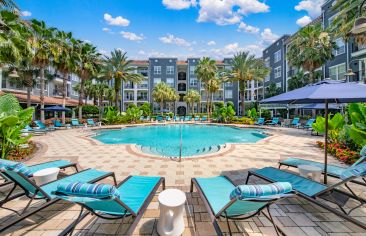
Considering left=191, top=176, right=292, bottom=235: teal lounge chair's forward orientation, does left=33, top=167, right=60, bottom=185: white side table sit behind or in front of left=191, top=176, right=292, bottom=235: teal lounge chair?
in front

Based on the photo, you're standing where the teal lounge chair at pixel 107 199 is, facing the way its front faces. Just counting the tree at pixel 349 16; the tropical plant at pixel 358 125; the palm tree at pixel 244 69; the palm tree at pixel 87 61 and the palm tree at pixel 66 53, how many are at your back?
0

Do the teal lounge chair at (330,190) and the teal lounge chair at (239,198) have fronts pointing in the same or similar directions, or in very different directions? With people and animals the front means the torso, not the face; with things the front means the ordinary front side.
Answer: same or similar directions

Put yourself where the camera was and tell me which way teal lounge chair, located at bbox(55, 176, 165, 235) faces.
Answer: facing away from the viewer and to the right of the viewer

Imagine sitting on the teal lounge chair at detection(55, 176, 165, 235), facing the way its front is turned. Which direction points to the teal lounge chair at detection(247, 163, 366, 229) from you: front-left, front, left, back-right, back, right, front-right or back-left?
front-right

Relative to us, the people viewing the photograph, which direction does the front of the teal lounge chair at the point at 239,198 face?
facing away from the viewer and to the left of the viewer

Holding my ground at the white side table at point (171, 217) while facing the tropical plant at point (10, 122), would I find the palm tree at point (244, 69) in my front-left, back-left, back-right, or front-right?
front-right

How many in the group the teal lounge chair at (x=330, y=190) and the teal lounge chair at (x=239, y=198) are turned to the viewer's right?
0

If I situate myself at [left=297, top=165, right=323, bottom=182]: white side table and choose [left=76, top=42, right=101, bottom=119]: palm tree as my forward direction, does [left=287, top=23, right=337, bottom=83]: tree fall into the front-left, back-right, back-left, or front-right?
front-right

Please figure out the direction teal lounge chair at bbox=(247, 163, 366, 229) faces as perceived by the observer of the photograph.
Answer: facing away from the viewer and to the left of the viewer

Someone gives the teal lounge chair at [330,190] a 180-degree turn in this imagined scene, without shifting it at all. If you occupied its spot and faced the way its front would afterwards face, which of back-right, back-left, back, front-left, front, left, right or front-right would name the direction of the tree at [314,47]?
back-left

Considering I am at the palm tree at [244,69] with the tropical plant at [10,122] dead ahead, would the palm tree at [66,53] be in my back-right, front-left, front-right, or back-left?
front-right
